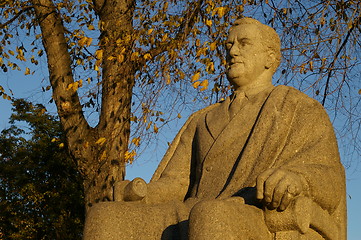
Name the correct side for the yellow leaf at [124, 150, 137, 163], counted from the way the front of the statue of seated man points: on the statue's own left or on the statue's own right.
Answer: on the statue's own right

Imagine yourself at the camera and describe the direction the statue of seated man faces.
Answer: facing the viewer and to the left of the viewer

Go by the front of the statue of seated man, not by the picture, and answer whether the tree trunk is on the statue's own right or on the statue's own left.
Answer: on the statue's own right

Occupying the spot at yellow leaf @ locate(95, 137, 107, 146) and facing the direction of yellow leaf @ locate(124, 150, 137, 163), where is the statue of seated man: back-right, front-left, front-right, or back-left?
front-right

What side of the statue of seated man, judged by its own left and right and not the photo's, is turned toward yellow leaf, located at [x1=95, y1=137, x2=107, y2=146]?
right
